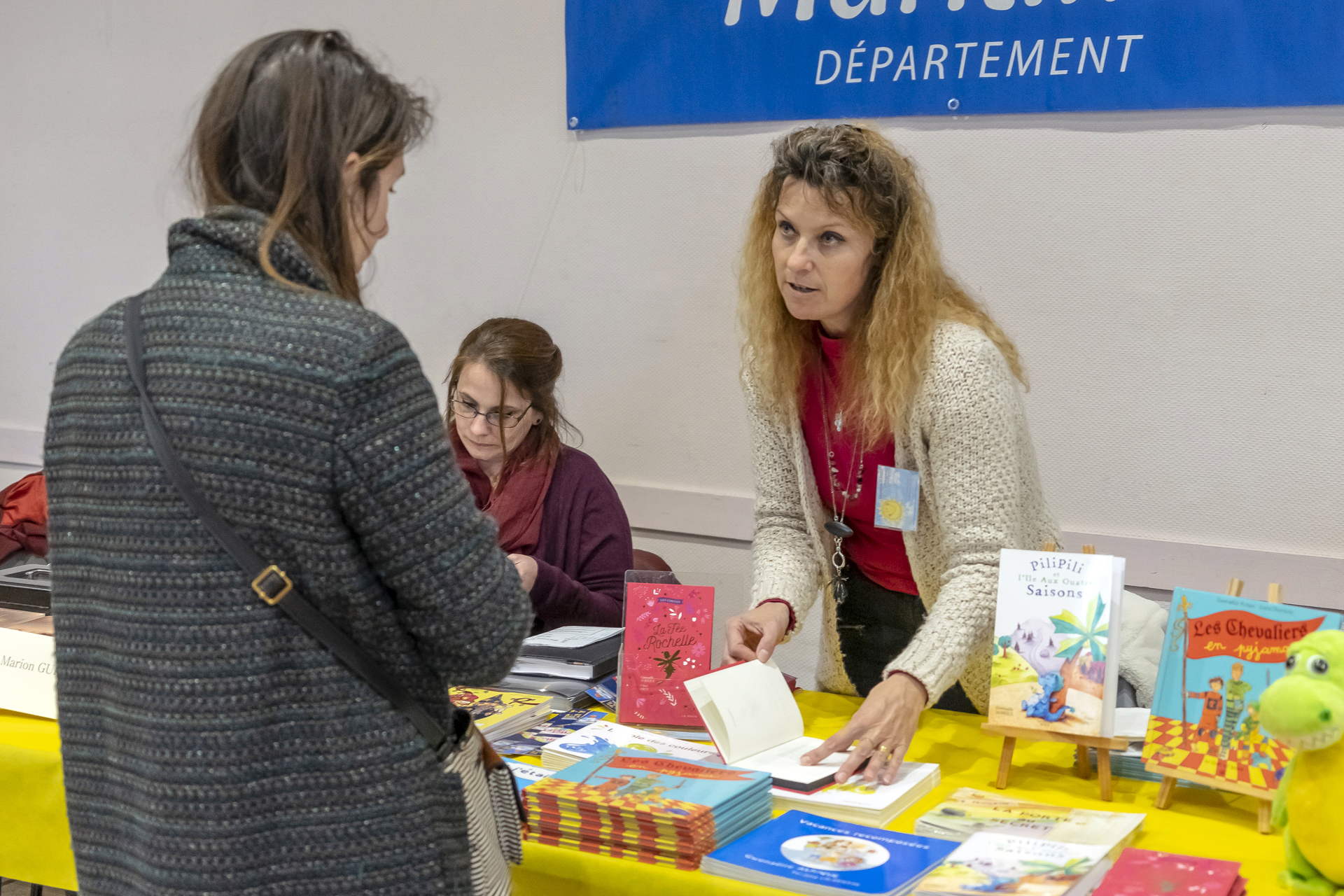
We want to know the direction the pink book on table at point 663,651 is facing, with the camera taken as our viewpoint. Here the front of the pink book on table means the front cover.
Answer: facing the viewer

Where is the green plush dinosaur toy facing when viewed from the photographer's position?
facing the viewer and to the left of the viewer

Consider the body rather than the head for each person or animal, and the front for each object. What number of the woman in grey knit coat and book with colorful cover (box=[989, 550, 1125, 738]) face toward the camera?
1

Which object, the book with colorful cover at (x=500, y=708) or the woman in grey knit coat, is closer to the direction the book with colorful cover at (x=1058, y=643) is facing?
the woman in grey knit coat

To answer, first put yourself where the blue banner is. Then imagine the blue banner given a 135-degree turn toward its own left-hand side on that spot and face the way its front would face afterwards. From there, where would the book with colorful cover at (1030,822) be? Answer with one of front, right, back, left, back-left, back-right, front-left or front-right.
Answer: back-right

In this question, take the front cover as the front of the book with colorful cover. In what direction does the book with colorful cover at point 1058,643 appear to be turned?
toward the camera

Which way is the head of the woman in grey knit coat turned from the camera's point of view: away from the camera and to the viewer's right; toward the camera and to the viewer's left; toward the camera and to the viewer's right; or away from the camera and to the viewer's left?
away from the camera and to the viewer's right

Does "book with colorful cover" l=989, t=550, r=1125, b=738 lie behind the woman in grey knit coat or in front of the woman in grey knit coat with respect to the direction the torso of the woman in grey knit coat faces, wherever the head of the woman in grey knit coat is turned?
in front

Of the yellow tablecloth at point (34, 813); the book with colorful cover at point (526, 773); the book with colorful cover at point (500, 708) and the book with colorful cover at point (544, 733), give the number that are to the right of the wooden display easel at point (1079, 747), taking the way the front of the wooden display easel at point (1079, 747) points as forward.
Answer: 4

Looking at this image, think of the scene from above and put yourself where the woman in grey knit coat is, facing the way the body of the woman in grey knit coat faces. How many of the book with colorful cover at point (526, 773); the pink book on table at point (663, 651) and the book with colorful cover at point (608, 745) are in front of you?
3
